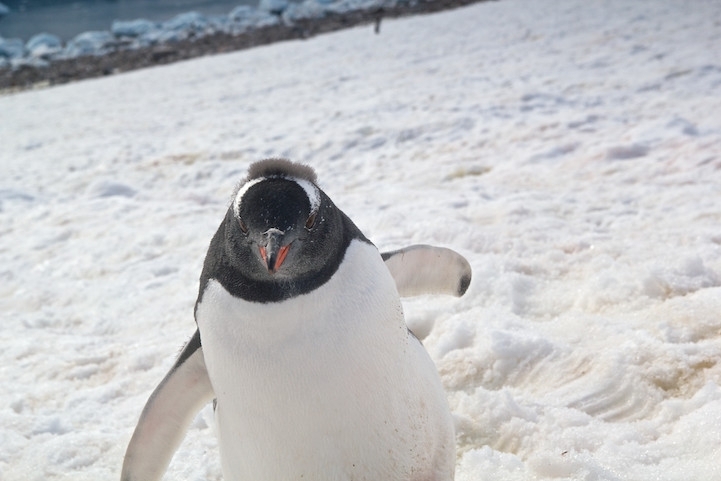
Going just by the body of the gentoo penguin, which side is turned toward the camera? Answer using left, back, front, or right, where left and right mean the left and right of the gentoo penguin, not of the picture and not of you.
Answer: front
